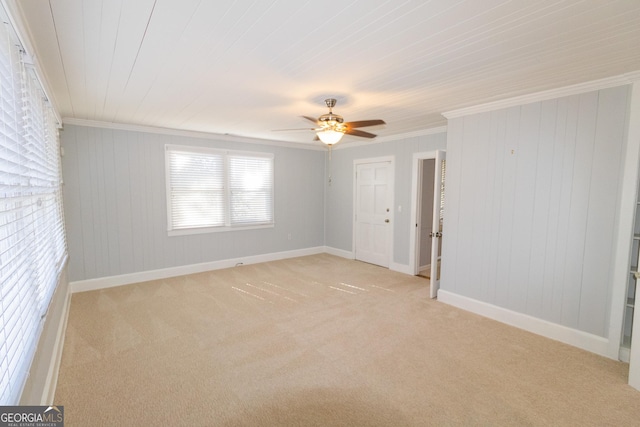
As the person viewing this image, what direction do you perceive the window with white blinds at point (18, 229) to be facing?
facing to the right of the viewer

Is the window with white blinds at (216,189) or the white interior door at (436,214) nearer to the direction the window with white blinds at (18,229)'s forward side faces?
the white interior door

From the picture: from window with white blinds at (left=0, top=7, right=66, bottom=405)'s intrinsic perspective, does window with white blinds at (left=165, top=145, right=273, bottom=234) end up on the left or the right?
on its left

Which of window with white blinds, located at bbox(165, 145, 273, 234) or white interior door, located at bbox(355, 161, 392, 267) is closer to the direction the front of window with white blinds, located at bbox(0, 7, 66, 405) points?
the white interior door

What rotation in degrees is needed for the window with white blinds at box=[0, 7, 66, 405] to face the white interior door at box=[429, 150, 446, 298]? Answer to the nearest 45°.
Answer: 0° — it already faces it

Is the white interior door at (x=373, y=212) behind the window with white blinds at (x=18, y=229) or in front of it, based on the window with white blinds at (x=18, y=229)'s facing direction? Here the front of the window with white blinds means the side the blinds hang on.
in front
